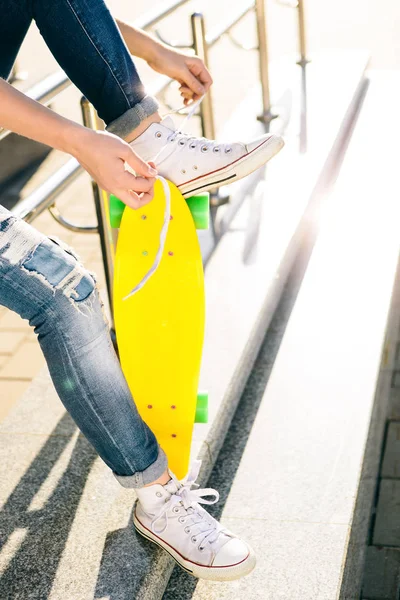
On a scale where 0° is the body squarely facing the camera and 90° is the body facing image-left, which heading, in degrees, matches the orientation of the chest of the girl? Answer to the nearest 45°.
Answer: approximately 270°
